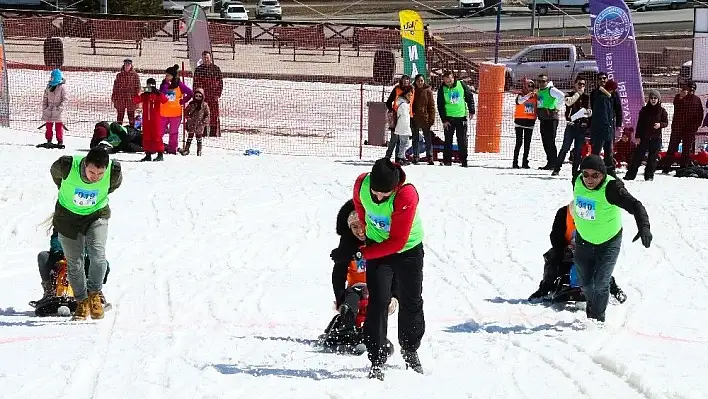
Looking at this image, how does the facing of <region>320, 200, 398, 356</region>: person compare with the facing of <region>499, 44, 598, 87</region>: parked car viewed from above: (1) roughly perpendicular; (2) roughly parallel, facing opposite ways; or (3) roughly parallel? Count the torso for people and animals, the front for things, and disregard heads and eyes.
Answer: roughly perpendicular

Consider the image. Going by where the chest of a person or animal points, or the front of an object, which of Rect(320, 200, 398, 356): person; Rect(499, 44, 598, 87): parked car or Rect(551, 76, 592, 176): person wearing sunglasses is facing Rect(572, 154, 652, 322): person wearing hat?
Rect(551, 76, 592, 176): person wearing sunglasses

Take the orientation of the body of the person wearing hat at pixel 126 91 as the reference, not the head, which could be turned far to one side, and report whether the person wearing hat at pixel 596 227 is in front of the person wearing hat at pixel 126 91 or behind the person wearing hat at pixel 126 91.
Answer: in front

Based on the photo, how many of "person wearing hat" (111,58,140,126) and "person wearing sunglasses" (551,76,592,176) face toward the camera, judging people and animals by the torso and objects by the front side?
2

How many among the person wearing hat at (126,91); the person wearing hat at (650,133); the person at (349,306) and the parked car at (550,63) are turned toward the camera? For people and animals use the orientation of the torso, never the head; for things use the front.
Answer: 3

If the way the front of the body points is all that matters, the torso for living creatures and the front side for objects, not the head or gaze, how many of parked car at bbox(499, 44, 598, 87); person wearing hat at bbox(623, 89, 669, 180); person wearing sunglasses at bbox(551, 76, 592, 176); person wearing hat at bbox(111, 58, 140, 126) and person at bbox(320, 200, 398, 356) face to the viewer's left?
1

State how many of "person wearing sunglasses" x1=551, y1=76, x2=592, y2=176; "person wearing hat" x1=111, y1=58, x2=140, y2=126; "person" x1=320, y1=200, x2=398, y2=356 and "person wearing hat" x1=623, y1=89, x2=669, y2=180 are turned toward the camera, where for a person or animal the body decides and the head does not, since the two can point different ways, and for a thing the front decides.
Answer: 4

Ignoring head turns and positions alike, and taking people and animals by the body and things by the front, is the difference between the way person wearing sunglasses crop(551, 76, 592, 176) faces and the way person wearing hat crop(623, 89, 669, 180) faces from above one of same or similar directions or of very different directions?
same or similar directions

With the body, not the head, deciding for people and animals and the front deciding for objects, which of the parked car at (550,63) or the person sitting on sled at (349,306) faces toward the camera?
the person sitting on sled

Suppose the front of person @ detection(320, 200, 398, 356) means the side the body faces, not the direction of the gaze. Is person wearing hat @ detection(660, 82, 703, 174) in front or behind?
behind

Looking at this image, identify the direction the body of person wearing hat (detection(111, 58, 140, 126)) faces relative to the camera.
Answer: toward the camera

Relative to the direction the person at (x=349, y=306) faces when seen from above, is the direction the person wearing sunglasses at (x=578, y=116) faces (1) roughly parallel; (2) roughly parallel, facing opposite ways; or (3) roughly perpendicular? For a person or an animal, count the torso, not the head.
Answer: roughly parallel

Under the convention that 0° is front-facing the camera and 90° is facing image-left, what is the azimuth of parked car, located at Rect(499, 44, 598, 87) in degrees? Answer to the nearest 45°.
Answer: approximately 90°

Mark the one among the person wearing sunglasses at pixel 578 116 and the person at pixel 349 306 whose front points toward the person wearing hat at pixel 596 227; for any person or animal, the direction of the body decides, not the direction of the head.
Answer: the person wearing sunglasses at pixel 578 116

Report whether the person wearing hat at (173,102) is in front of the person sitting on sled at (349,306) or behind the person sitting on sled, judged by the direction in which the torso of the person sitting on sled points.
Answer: behind

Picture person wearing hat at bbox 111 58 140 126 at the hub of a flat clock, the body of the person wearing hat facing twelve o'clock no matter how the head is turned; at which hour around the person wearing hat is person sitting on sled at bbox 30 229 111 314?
The person sitting on sled is roughly at 12 o'clock from the person wearing hat.
